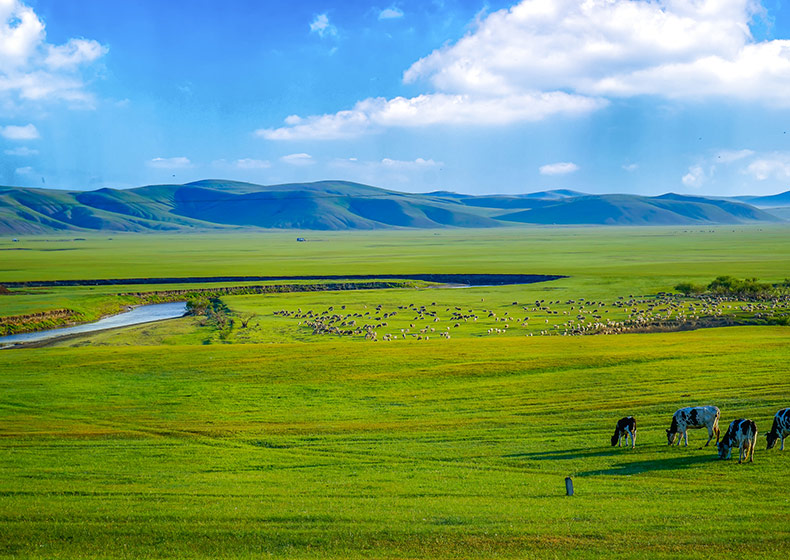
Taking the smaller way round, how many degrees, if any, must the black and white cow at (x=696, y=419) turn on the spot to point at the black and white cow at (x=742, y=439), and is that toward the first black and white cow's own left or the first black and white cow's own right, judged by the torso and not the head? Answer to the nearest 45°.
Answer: approximately 135° to the first black and white cow's own left

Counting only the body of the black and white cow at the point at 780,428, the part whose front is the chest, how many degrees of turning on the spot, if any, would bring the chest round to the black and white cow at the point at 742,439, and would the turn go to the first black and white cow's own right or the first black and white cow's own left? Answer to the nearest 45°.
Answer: approximately 45° to the first black and white cow's own left

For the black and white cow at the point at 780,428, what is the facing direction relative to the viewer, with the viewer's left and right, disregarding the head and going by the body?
facing to the left of the viewer

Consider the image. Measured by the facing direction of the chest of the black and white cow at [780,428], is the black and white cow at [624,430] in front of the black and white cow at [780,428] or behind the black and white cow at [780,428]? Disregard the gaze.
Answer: in front

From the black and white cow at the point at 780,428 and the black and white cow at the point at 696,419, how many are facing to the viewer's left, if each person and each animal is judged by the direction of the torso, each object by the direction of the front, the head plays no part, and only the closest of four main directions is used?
2

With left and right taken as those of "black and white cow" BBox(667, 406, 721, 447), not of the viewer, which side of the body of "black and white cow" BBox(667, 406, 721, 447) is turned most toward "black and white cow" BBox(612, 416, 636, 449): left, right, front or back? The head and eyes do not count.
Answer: front

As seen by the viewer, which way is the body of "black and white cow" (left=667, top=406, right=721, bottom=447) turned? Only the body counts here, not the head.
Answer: to the viewer's left

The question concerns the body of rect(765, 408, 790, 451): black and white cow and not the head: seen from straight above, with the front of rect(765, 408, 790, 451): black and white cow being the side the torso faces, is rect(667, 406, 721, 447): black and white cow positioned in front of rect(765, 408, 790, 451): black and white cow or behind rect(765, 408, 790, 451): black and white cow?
in front
